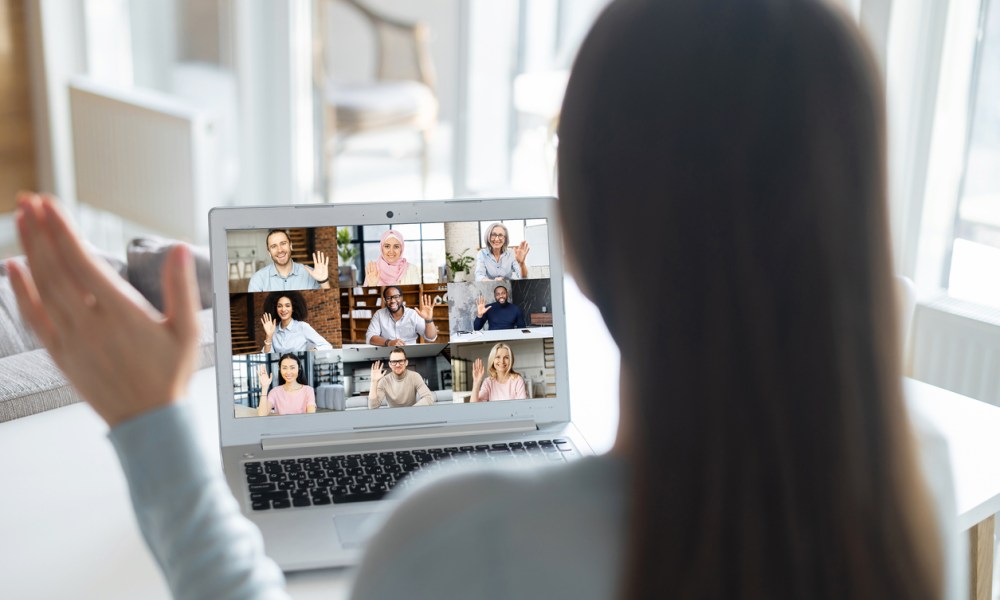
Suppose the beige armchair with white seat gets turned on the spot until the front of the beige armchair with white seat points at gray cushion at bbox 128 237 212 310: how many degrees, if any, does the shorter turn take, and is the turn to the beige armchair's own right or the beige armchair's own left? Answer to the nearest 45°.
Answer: approximately 45° to the beige armchair's own right

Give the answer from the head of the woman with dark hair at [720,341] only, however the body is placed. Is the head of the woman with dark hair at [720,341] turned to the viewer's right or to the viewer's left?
to the viewer's left

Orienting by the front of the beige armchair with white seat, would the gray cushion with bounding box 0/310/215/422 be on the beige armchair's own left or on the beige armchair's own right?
on the beige armchair's own right

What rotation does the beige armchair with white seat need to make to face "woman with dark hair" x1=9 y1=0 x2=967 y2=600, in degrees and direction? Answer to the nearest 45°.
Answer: approximately 45° to its right

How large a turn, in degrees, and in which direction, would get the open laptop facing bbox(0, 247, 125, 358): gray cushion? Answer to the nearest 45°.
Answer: approximately 135° to its right

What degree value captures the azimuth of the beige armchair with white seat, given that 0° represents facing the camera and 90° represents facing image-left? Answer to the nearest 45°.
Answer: approximately 315°
